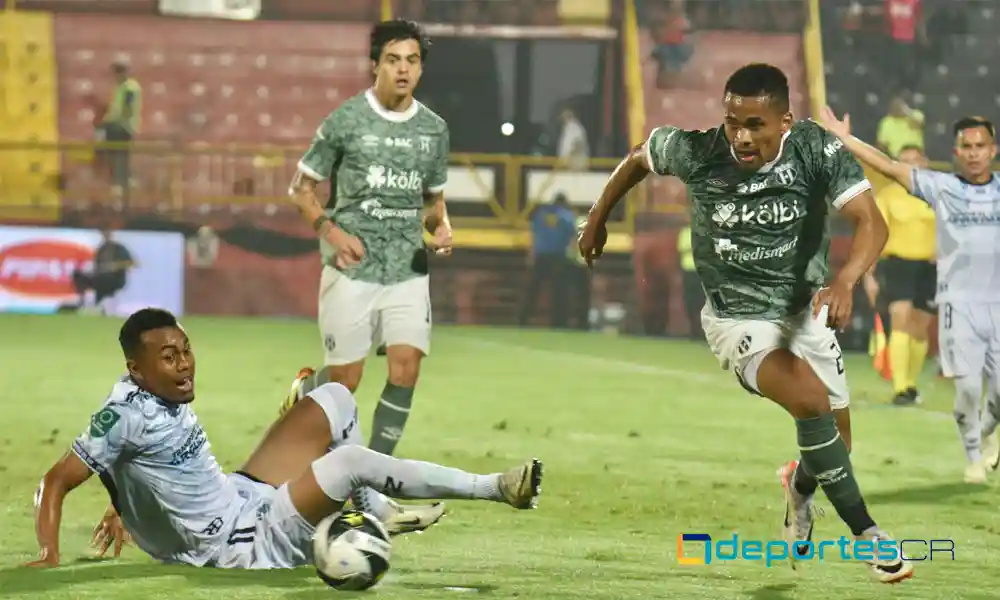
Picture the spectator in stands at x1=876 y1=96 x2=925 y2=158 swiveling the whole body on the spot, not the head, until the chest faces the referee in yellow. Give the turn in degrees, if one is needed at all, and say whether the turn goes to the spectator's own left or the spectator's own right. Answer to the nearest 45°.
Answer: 0° — they already face them

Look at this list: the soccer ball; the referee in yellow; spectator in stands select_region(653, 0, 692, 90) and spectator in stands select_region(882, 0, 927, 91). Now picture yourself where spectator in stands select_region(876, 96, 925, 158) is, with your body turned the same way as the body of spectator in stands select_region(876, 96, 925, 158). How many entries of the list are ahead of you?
2

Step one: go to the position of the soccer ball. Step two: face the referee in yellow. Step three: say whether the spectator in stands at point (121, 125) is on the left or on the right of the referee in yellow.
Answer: left

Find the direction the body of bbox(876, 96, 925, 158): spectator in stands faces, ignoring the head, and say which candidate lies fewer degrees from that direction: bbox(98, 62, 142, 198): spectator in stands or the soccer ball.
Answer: the soccer ball

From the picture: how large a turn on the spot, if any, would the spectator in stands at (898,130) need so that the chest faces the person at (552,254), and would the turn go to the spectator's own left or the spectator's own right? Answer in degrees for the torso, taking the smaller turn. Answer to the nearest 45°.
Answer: approximately 90° to the spectator's own right

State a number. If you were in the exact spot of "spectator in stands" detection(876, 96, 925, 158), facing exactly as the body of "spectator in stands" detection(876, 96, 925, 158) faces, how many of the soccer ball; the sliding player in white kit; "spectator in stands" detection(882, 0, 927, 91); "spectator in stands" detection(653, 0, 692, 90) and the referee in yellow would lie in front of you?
3

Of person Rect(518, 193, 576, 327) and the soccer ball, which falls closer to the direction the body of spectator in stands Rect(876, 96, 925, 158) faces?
the soccer ball

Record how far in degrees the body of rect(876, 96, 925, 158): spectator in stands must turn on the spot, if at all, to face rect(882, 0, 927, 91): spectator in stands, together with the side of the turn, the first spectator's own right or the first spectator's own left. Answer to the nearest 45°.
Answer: approximately 180°

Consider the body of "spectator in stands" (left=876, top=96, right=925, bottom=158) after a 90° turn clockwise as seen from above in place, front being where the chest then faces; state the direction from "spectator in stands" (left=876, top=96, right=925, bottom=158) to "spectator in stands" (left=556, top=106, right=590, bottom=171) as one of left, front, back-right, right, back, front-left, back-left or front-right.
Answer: front

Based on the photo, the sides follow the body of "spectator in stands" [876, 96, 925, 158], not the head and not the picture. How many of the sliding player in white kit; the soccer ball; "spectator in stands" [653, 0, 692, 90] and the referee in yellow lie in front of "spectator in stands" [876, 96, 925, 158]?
3

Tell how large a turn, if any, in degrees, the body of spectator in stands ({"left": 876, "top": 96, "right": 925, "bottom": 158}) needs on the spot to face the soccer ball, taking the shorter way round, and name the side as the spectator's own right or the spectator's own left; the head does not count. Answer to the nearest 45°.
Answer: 0° — they already face it

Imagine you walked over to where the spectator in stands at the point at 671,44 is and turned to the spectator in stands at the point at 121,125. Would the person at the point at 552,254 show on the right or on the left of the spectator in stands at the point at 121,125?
left

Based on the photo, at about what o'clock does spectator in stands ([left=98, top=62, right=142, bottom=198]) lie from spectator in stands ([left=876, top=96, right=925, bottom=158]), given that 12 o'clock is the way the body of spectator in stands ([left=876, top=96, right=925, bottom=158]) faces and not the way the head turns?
spectator in stands ([left=98, top=62, right=142, bottom=198]) is roughly at 3 o'clock from spectator in stands ([left=876, top=96, right=925, bottom=158]).
